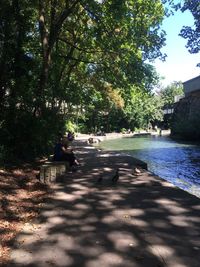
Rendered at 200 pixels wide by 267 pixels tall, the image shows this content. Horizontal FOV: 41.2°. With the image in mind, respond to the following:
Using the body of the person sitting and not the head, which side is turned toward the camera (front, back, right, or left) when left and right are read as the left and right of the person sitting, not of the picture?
right
